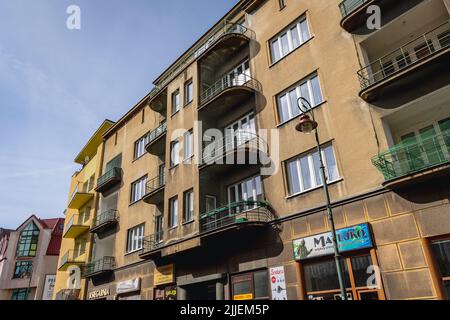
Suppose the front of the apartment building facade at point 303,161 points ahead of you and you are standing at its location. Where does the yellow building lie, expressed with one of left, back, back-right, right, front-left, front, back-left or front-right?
right

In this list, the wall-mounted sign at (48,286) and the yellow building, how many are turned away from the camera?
0

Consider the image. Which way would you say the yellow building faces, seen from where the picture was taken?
facing the viewer and to the left of the viewer

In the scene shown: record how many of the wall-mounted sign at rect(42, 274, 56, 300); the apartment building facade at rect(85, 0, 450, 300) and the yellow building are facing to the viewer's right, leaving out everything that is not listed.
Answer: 0

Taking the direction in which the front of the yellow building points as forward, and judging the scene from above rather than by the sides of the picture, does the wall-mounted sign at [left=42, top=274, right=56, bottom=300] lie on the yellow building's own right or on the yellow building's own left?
on the yellow building's own right

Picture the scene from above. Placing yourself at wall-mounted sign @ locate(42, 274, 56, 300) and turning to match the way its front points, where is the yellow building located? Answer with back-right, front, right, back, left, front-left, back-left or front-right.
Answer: front

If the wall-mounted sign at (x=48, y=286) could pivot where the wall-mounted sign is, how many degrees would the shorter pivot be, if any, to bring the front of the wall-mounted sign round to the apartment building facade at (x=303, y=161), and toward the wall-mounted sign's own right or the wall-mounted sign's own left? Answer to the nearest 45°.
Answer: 0° — it already faces it

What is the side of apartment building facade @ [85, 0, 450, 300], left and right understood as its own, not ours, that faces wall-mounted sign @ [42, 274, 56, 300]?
right

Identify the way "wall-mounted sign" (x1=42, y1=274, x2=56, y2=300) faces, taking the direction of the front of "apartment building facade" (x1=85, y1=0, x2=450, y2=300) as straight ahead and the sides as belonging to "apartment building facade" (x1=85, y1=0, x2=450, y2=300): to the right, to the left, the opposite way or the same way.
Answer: to the left

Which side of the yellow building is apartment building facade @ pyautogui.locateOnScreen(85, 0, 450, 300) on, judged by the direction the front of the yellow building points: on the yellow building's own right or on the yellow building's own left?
on the yellow building's own left

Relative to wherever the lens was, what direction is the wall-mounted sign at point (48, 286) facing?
facing the viewer
